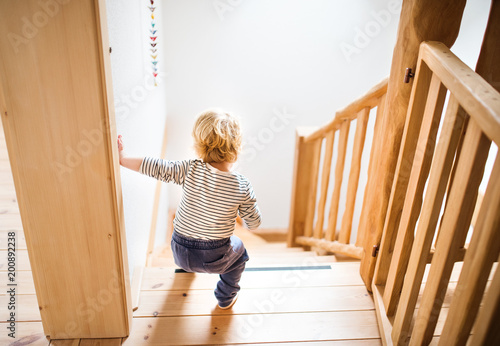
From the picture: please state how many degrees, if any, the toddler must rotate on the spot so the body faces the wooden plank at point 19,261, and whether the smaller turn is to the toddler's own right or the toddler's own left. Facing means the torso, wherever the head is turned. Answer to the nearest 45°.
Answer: approximately 90° to the toddler's own left

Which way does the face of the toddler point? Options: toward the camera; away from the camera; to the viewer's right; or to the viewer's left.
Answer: away from the camera

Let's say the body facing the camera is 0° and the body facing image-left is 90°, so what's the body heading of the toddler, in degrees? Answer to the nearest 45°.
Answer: approximately 180°
